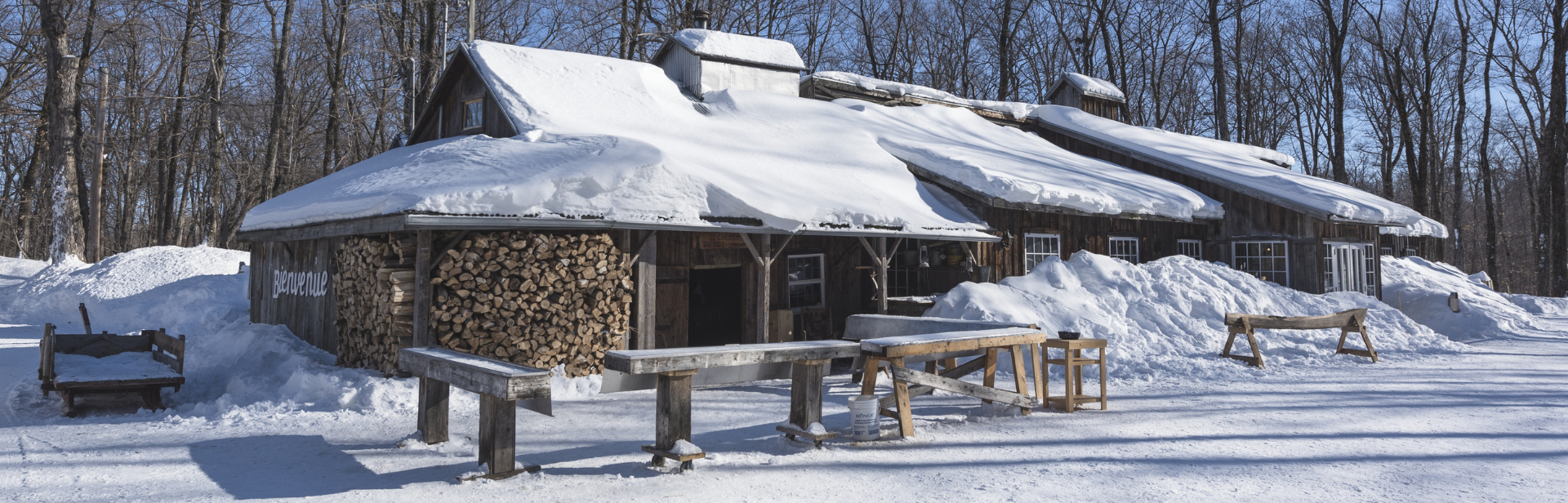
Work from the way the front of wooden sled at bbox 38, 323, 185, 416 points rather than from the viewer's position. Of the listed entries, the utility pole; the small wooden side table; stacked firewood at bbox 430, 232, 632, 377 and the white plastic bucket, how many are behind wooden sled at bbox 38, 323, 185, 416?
1

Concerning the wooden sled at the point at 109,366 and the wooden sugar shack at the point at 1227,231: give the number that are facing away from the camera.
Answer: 0

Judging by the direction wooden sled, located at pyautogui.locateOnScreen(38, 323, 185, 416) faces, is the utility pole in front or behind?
behind

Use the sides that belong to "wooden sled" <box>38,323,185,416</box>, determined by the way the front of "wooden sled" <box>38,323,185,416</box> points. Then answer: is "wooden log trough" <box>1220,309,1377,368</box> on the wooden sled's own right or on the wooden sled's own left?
on the wooden sled's own left

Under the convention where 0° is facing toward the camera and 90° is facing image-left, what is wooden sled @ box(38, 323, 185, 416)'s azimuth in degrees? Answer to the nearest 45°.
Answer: approximately 0°

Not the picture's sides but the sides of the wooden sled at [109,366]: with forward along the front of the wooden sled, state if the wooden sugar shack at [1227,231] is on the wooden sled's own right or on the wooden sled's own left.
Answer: on the wooden sled's own left

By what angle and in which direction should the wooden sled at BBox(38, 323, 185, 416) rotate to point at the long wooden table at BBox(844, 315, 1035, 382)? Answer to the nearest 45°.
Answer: approximately 45° to its left

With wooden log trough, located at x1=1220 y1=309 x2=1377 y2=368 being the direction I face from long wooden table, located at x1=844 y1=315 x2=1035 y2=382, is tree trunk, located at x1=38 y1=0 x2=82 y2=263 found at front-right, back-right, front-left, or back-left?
back-left
